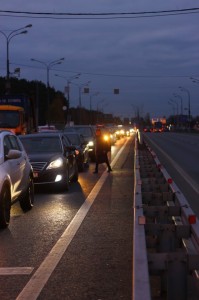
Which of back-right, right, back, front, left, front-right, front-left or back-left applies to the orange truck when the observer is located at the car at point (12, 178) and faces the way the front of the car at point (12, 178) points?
back-right

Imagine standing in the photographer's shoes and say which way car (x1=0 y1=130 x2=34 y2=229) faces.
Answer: facing the viewer and to the left of the viewer

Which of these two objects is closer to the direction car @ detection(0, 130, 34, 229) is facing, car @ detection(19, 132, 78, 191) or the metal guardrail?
the metal guardrail

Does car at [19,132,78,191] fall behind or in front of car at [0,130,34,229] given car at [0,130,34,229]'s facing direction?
behind

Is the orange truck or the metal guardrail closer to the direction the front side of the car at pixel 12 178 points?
the metal guardrail
